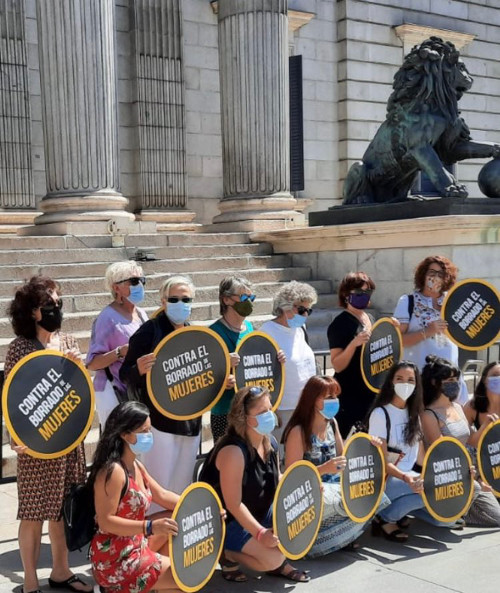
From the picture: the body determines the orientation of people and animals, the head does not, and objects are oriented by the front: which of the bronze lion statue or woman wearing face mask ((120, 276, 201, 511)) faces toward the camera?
the woman wearing face mask

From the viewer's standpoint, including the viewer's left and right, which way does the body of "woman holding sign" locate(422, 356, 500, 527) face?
facing the viewer and to the right of the viewer

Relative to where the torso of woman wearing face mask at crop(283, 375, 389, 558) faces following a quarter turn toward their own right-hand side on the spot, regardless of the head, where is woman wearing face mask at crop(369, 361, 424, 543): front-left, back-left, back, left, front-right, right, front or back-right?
back

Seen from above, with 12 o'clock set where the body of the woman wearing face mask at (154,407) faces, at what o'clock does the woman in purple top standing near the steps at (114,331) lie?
The woman in purple top standing near the steps is roughly at 5 o'clock from the woman wearing face mask.

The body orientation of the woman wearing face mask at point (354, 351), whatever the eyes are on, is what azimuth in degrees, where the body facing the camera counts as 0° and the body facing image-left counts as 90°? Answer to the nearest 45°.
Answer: approximately 315°

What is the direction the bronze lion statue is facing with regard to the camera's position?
facing to the right of the viewer

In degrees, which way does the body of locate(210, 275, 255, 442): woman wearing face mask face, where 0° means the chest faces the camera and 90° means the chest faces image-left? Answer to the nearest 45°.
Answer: approximately 315°

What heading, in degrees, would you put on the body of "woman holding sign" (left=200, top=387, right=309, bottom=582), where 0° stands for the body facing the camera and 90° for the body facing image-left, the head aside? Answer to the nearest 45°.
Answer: approximately 315°

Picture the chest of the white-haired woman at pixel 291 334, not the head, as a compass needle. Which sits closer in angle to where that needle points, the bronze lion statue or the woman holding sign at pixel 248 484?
the woman holding sign

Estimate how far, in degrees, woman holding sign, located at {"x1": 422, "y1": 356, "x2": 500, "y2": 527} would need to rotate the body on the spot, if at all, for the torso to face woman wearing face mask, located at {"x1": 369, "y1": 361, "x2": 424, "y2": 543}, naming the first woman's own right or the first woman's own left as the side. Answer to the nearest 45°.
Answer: approximately 90° to the first woman's own right

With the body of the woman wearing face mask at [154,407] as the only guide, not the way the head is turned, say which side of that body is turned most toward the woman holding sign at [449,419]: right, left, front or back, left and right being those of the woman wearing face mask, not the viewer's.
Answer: left

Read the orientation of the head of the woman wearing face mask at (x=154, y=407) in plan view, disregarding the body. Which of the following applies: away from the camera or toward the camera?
toward the camera

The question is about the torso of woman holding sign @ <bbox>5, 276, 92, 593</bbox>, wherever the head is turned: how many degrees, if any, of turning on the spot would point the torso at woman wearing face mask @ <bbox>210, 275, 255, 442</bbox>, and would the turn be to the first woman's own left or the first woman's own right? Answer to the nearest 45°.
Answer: approximately 90° to the first woman's own left

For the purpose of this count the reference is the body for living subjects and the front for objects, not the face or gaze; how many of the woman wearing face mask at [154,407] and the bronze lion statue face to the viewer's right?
1

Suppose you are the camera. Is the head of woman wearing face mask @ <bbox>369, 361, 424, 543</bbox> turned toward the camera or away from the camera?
toward the camera

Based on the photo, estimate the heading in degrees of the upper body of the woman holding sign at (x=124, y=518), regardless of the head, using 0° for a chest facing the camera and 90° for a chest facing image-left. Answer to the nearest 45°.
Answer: approximately 315°
